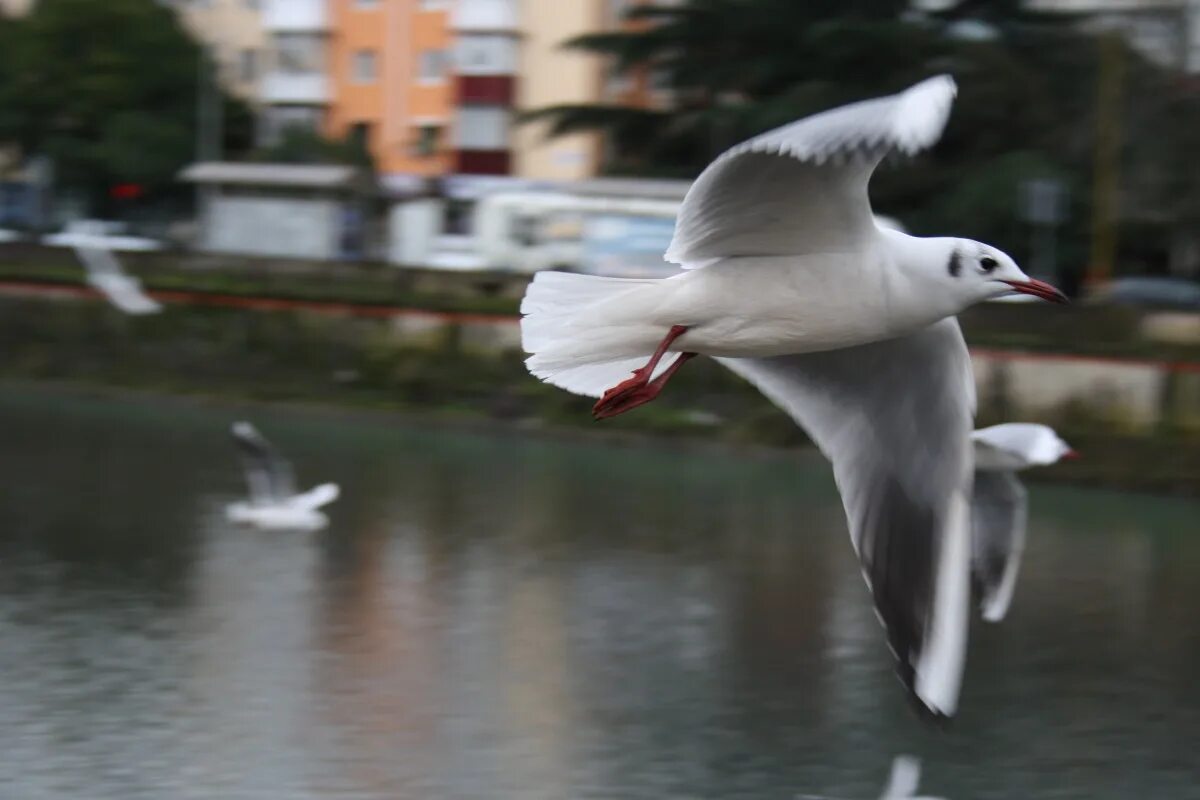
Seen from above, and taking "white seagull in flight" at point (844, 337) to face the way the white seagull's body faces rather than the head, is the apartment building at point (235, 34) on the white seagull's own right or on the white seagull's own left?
on the white seagull's own left

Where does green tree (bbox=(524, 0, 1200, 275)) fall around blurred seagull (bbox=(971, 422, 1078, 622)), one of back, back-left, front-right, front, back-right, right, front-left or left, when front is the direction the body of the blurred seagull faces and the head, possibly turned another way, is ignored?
left

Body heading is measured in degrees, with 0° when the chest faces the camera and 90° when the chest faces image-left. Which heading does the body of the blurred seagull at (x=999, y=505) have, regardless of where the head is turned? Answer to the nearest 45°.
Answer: approximately 270°

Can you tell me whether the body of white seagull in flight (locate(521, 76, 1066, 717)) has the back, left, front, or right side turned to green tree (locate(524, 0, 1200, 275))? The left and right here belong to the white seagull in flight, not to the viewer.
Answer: left

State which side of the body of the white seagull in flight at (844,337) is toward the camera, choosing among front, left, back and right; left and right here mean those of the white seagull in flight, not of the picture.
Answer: right

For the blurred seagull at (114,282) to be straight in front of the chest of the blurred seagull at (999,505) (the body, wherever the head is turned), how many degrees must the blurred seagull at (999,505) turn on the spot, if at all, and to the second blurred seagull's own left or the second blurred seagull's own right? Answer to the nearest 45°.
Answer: approximately 135° to the second blurred seagull's own left
